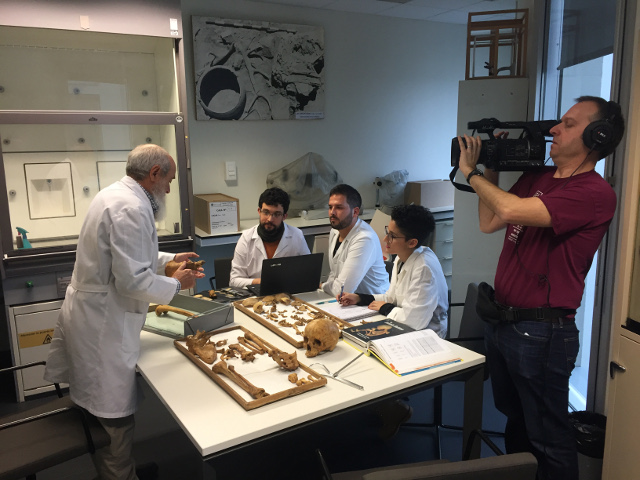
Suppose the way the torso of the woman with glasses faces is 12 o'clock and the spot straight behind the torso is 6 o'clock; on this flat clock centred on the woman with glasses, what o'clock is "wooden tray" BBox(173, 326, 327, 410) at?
The wooden tray is roughly at 10 o'clock from the woman with glasses.

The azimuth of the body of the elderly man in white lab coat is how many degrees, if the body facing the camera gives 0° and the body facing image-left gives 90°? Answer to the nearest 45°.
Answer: approximately 225°

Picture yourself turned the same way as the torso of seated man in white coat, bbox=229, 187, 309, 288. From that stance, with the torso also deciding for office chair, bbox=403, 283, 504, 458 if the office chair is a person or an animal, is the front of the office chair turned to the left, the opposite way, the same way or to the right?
to the right

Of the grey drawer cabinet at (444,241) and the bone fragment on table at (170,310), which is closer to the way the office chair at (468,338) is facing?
the bone fragment on table

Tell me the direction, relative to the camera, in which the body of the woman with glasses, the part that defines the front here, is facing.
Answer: to the viewer's left

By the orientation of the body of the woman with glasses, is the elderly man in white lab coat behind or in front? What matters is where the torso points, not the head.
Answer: in front

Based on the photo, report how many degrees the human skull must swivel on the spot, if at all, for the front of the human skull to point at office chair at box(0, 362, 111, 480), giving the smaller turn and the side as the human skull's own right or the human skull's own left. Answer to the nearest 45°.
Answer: approximately 45° to the human skull's own right

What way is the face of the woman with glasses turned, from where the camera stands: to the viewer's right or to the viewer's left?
to the viewer's left

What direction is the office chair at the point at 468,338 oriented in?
to the viewer's left

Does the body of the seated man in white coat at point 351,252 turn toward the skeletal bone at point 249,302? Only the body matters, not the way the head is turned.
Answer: yes
